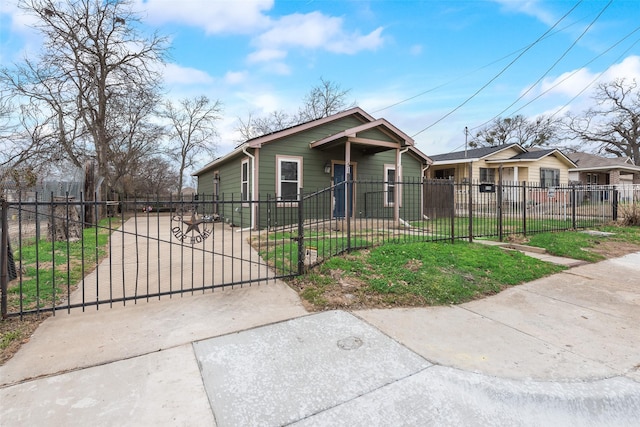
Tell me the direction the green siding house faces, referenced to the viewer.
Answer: facing the viewer and to the right of the viewer

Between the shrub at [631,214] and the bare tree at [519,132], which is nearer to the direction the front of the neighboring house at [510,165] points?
the shrub

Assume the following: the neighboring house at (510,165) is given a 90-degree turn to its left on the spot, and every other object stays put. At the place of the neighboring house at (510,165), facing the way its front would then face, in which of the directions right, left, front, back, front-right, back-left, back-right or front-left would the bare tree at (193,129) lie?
back-left

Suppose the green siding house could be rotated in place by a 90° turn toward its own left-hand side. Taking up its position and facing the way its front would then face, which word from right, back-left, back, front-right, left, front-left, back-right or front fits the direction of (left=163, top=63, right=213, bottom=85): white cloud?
left

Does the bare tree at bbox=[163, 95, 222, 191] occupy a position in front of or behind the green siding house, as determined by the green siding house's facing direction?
behind

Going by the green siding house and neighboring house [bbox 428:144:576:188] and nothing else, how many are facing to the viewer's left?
0

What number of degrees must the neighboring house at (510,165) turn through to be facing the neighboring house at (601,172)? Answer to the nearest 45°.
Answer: approximately 90° to its left

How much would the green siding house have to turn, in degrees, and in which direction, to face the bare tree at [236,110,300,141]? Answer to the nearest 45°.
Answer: approximately 135° to its left
